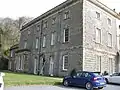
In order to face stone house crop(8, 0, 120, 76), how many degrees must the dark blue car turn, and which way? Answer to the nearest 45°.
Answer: approximately 45° to its right
